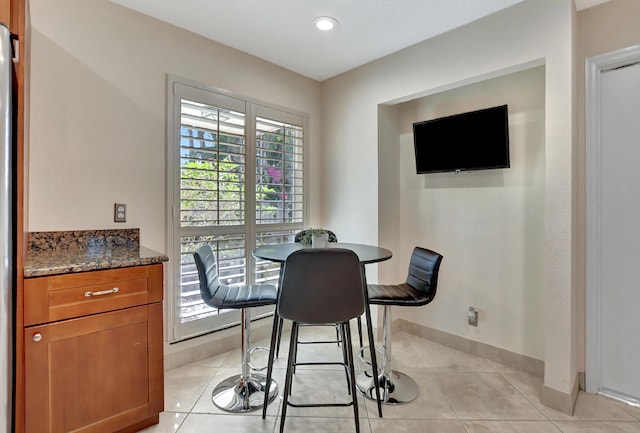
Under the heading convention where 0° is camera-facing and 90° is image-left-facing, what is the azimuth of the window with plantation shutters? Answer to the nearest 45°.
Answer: approximately 315°

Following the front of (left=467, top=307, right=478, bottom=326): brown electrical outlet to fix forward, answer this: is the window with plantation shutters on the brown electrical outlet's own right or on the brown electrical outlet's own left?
on the brown electrical outlet's own right

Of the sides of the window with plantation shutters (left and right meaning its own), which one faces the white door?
front

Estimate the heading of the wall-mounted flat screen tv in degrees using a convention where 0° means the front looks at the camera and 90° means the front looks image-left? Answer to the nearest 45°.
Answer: approximately 45°

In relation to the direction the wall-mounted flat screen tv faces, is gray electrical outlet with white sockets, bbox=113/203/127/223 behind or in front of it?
in front

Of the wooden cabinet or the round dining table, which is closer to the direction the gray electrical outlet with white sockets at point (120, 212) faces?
the wooden cabinet

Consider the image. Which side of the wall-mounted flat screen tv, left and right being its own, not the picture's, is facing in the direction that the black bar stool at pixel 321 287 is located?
front

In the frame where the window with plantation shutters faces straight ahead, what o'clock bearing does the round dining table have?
The round dining table is roughly at 12 o'clock from the window with plantation shutters.

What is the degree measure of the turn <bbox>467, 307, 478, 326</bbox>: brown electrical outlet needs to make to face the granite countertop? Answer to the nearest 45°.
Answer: approximately 45° to its right

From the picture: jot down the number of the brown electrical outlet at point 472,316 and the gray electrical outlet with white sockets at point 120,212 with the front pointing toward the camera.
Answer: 2
